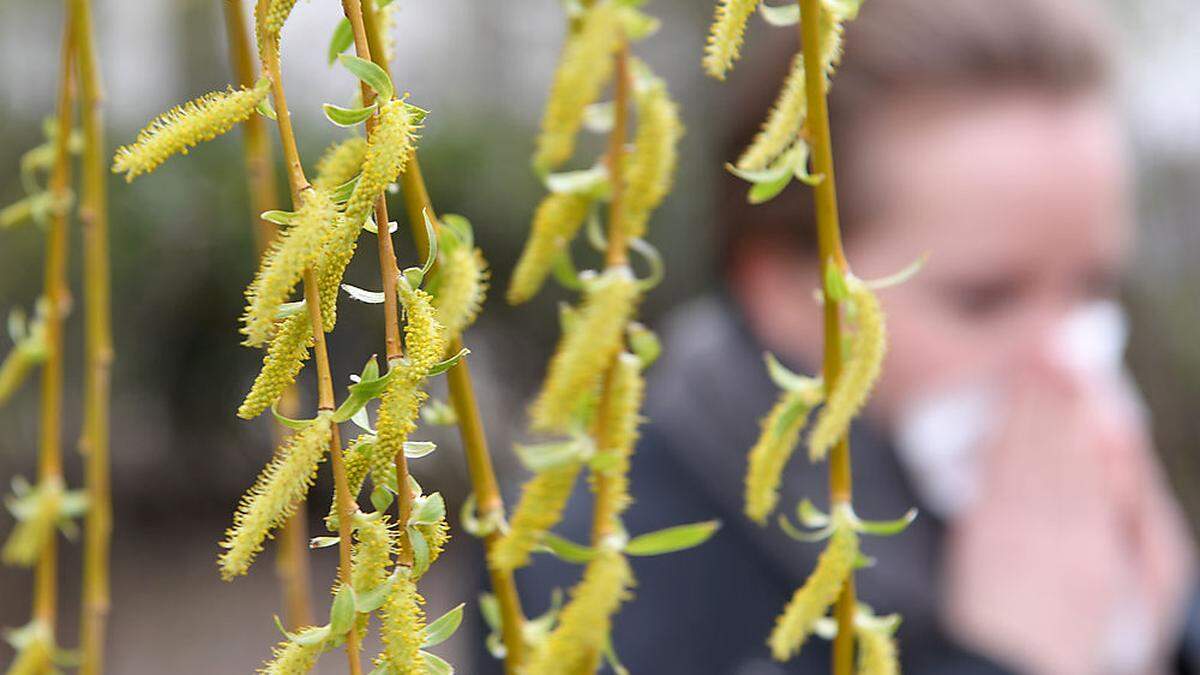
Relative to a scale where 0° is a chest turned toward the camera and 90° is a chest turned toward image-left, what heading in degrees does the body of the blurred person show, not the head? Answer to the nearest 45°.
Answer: approximately 315°
